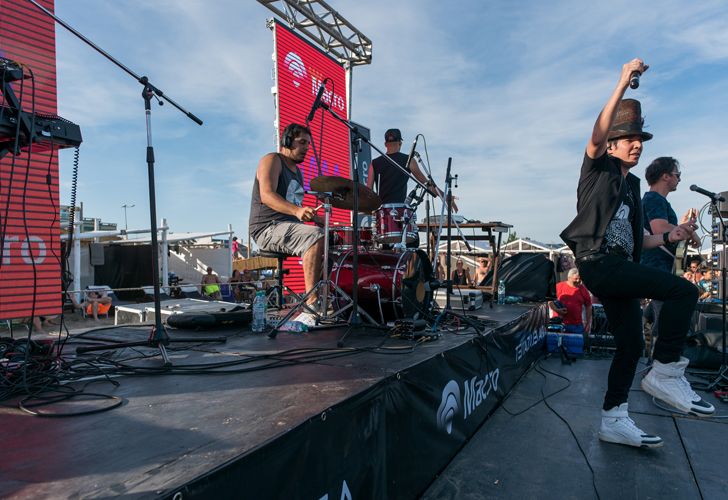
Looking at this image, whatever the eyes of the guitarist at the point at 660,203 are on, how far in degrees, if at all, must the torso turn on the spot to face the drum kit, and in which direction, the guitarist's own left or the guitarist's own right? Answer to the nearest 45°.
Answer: approximately 135° to the guitarist's own right

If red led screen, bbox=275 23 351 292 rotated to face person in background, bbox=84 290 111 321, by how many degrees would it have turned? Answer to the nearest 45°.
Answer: approximately 135° to its right

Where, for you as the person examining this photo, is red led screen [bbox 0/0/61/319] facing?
facing the viewer and to the right of the viewer

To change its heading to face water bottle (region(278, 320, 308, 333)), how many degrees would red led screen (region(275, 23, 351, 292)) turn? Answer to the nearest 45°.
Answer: approximately 45° to its right

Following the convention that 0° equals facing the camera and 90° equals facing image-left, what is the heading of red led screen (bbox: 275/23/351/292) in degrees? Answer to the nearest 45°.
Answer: approximately 315°

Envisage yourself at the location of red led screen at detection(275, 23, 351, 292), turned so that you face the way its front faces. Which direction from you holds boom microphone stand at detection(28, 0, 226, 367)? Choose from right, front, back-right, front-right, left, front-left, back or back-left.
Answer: front-right

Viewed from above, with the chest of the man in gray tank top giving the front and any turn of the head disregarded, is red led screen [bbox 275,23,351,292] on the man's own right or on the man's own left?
on the man's own left

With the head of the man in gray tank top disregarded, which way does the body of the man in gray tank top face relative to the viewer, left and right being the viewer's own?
facing to the right of the viewer
